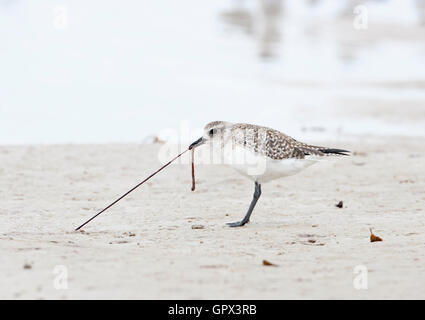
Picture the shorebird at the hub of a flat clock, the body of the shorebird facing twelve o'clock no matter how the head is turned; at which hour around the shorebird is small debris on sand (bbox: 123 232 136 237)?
The small debris on sand is roughly at 11 o'clock from the shorebird.

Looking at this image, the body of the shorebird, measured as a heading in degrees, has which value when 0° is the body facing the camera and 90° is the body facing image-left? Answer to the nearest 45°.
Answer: approximately 90°
